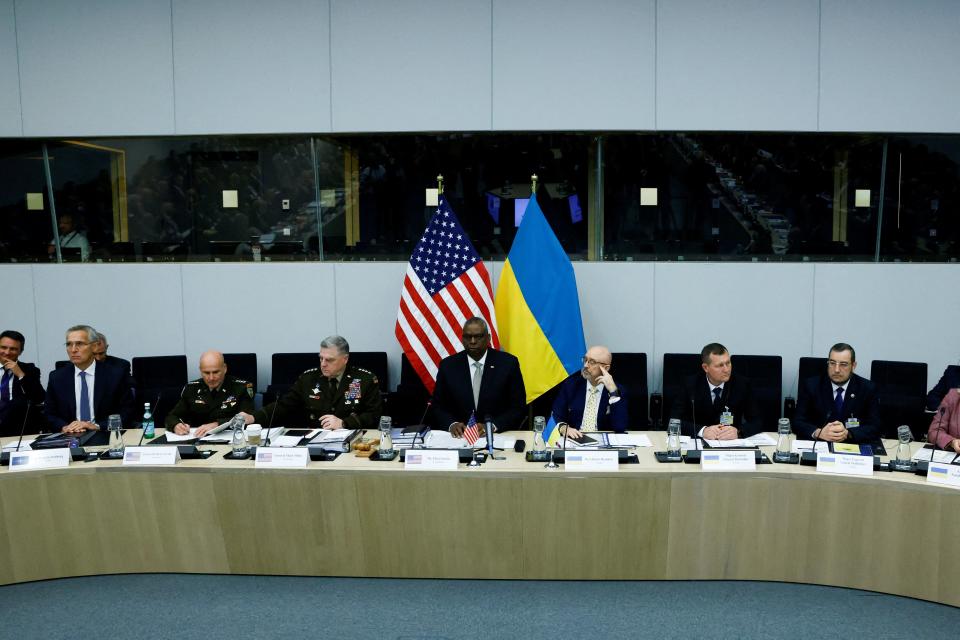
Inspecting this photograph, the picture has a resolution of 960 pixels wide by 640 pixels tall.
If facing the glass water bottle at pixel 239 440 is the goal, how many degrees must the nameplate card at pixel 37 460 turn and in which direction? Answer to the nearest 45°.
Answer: approximately 90° to its left

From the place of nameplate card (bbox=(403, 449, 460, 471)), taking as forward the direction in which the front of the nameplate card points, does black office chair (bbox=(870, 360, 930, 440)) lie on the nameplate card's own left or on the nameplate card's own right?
on the nameplate card's own left

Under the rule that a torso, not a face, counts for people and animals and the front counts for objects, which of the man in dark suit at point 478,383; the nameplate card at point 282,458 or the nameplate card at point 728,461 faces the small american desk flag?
the man in dark suit

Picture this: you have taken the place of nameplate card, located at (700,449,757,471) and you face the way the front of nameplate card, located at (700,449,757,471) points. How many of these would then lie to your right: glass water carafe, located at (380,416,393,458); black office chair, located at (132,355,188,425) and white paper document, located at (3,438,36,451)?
3

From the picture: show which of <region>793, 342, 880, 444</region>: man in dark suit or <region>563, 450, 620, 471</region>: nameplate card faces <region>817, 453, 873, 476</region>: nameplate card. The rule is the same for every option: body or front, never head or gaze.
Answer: the man in dark suit

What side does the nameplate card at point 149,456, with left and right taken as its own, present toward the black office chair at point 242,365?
back

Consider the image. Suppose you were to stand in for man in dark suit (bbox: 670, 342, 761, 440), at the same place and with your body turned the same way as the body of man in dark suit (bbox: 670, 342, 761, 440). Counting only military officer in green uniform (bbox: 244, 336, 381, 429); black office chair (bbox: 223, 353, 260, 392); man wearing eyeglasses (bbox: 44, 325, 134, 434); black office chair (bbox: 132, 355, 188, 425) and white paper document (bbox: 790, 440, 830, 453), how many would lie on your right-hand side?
4
